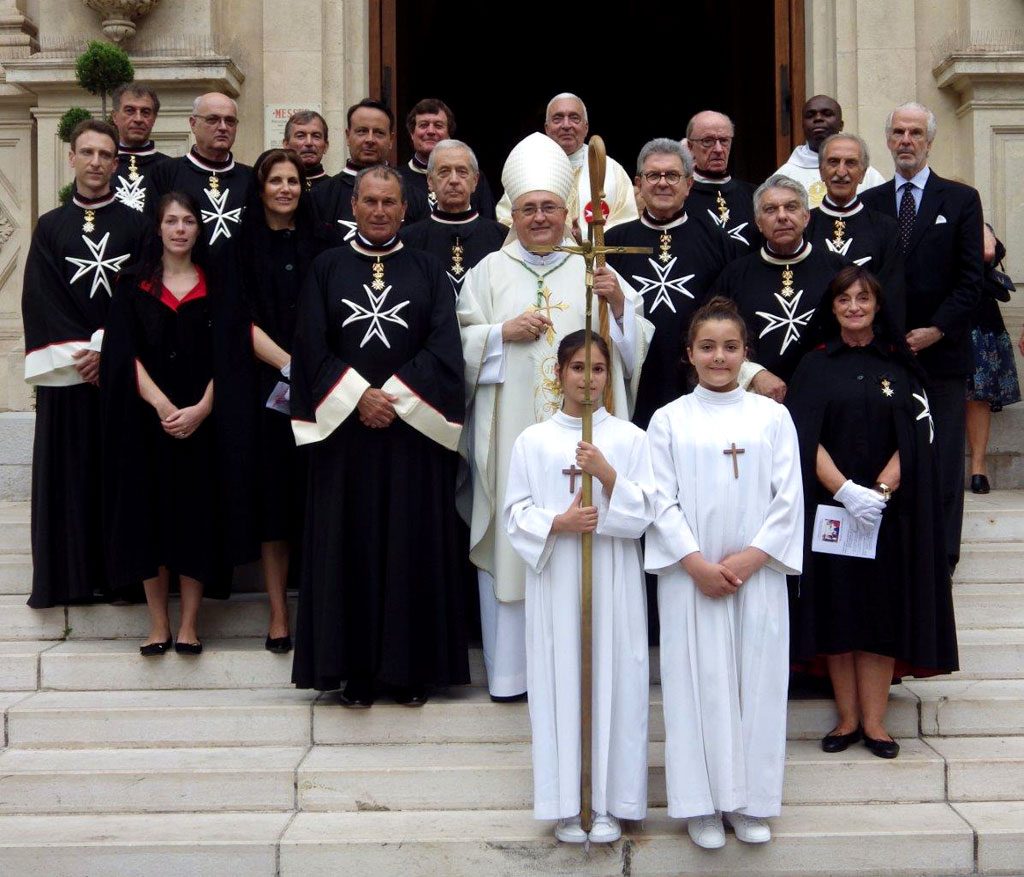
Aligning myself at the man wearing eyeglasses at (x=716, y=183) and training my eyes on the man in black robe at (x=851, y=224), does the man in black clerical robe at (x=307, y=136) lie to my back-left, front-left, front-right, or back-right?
back-right

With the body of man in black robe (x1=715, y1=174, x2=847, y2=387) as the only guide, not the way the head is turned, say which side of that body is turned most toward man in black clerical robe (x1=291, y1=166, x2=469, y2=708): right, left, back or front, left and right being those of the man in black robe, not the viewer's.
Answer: right

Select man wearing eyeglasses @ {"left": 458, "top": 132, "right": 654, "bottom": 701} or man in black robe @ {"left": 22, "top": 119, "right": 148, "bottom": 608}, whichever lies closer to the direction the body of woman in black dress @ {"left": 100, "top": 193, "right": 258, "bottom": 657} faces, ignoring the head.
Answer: the man wearing eyeglasses

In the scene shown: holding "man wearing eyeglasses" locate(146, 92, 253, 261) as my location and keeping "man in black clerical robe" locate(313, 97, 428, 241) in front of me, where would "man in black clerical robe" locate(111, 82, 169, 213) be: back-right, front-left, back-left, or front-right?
back-left

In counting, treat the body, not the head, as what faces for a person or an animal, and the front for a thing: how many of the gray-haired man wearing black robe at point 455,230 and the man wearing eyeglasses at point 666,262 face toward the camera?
2

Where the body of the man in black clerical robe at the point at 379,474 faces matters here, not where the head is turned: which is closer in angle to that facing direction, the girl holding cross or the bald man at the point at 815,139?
the girl holding cross
